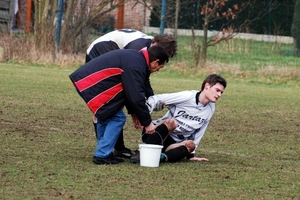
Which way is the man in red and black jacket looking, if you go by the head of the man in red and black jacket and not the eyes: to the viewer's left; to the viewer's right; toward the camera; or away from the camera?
to the viewer's right

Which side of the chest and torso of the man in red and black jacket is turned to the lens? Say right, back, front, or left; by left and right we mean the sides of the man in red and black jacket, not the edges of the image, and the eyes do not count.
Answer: right

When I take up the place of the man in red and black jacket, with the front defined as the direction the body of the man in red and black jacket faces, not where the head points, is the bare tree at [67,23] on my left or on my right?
on my left

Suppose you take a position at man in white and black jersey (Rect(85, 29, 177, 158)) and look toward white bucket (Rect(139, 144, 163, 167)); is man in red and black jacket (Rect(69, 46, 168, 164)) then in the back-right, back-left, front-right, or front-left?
front-right
